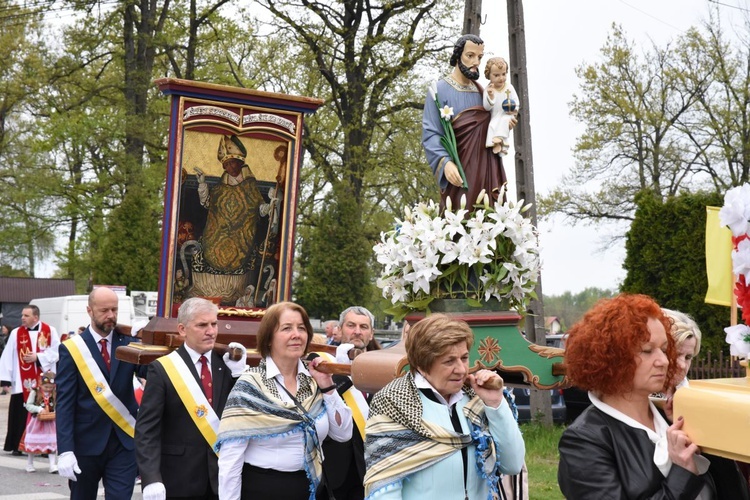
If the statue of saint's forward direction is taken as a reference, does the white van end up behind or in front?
behind

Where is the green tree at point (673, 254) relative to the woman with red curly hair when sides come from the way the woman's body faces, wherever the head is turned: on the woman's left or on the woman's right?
on the woman's left

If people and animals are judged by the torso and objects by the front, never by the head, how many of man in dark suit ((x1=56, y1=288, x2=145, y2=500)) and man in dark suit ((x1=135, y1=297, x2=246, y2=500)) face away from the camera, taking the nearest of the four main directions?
0

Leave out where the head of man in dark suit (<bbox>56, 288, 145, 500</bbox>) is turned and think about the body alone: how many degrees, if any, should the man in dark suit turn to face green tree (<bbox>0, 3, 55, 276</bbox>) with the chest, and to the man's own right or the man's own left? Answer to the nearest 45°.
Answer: approximately 135° to the man's own left
